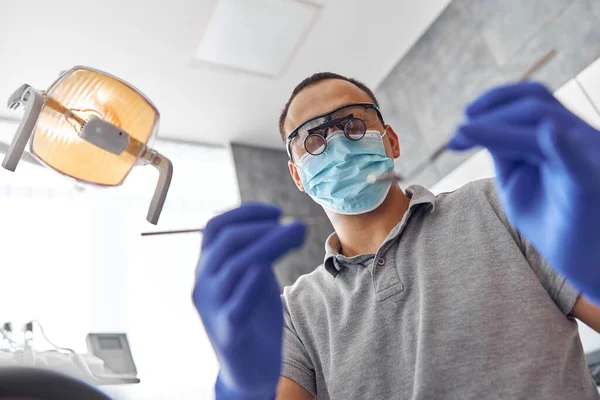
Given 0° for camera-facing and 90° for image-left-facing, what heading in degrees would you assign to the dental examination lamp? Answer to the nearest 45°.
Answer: approximately 0°

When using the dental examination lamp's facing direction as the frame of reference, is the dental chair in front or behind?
in front
